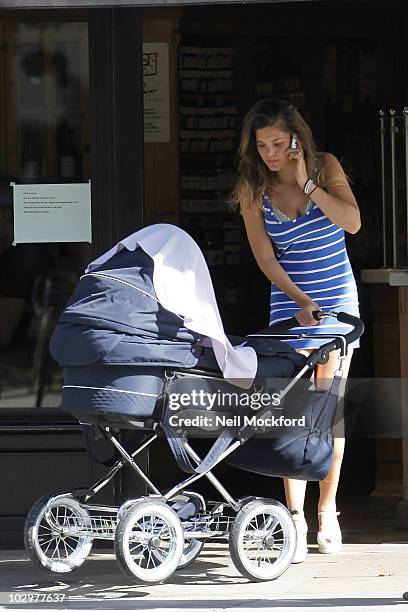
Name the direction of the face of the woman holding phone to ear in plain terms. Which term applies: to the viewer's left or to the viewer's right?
to the viewer's left

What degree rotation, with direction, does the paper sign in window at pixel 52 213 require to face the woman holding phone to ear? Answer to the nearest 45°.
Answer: approximately 45° to its left

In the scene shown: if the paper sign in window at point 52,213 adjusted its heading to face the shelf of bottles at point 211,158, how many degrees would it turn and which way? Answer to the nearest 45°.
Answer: approximately 180°

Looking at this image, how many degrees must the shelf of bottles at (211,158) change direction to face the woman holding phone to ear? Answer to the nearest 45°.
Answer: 0° — it already faces them

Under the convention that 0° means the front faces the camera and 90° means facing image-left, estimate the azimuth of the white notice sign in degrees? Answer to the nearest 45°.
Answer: approximately 0°

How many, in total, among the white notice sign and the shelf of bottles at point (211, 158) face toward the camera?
2

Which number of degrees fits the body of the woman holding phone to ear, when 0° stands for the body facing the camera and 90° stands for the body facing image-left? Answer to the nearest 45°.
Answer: approximately 0°
